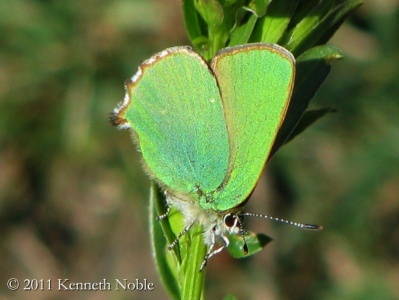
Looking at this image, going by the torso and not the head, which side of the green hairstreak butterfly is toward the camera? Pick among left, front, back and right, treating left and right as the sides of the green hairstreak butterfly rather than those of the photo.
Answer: right

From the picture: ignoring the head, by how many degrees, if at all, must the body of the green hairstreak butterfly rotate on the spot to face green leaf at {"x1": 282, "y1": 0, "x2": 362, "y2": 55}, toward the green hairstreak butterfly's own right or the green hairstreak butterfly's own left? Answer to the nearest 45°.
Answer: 0° — it already faces it
